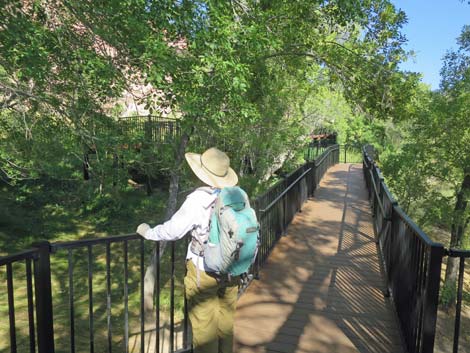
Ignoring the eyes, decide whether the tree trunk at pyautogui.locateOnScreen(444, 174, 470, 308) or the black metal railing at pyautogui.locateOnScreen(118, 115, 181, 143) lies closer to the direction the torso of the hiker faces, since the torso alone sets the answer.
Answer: the black metal railing

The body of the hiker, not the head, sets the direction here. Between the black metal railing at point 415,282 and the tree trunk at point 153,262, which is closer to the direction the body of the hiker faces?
the tree trunk

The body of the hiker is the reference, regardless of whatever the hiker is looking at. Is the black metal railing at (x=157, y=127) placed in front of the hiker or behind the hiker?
in front

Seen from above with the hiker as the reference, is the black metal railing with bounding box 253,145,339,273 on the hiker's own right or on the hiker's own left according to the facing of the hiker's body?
on the hiker's own right

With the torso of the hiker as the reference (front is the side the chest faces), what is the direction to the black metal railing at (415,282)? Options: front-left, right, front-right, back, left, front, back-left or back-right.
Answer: back-right

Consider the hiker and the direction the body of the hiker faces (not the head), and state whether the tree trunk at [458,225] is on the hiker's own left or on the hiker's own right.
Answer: on the hiker's own right

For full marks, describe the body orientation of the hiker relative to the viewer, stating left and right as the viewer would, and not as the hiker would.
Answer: facing away from the viewer and to the left of the viewer

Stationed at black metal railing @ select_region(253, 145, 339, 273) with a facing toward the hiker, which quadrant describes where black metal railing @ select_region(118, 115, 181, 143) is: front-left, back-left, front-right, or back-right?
back-right
